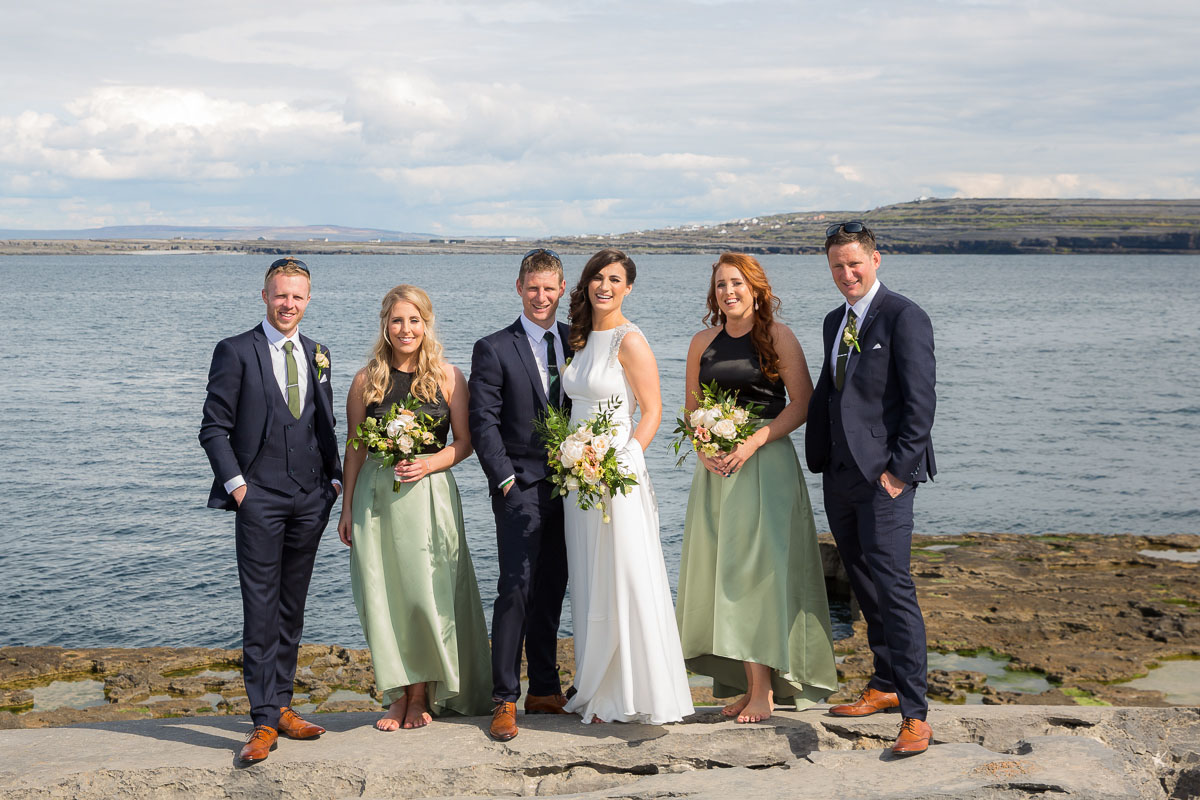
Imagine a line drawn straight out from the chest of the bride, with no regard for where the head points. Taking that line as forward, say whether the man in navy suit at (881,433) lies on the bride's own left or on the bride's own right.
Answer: on the bride's own left

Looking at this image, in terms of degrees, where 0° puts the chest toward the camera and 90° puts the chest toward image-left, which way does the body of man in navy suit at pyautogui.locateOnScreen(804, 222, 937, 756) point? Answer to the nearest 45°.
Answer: approximately 45°

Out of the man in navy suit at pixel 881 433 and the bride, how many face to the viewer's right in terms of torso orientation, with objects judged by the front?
0

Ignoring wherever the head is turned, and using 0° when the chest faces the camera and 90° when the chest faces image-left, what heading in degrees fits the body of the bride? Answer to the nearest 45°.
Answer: approximately 45°

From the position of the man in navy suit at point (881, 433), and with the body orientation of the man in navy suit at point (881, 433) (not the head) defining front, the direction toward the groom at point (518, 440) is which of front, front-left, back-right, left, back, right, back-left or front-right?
front-right
